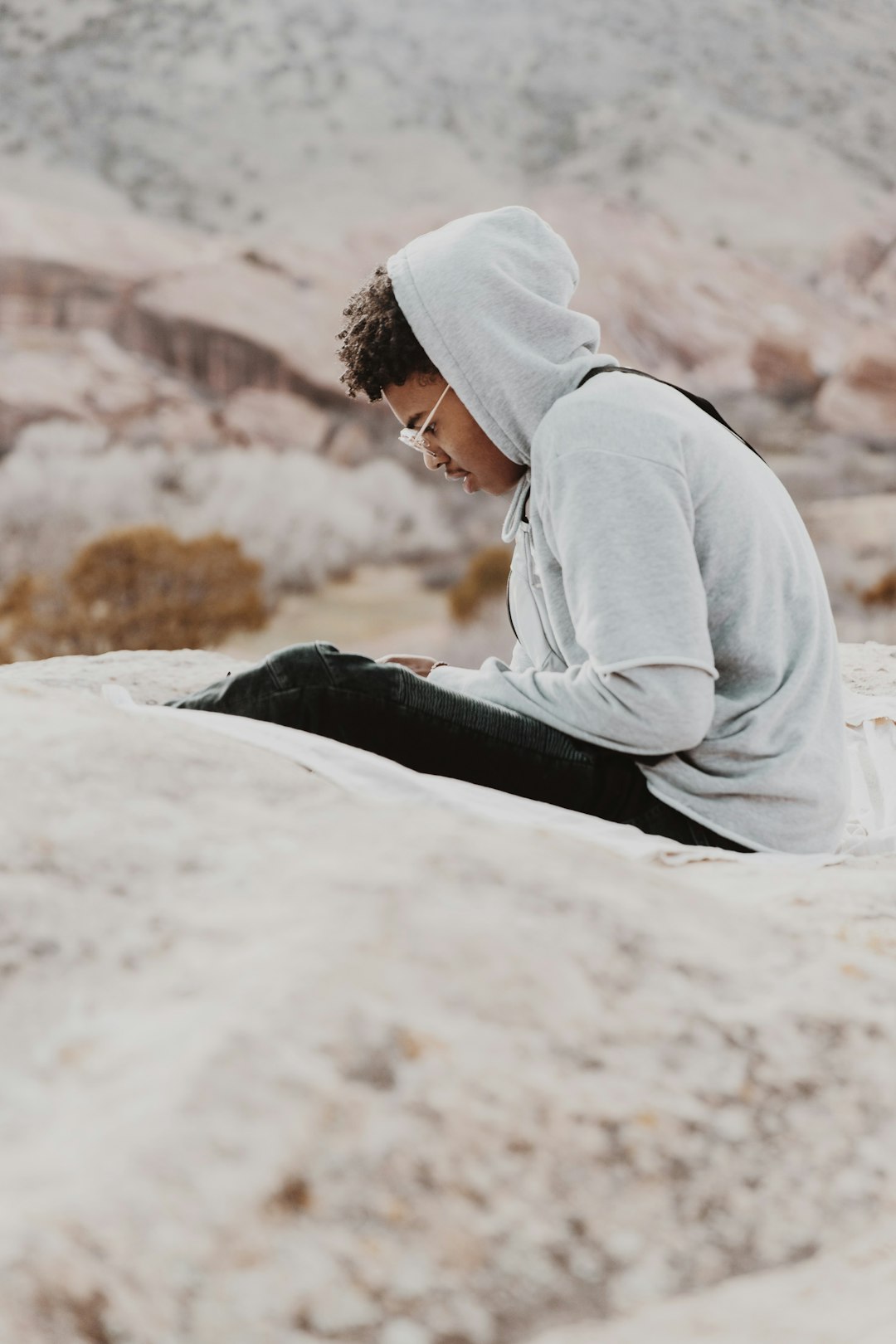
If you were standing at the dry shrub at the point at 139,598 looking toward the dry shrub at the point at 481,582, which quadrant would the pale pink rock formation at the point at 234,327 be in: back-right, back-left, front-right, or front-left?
front-left

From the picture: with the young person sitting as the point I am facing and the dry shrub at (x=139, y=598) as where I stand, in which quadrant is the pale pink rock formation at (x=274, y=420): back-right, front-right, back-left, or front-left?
back-left

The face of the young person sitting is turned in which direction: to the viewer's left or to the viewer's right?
to the viewer's left

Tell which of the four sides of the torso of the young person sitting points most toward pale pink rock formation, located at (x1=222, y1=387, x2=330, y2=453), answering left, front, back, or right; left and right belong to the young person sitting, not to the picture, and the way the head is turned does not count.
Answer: right

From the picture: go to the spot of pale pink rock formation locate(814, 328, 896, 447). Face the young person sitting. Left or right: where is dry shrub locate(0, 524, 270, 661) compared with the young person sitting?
right

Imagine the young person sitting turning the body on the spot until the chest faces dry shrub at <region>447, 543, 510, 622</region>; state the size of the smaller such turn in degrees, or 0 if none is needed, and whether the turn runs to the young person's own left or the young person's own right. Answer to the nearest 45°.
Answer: approximately 90° to the young person's own right

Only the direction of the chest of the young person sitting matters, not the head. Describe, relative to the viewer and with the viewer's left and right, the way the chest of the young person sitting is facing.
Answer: facing to the left of the viewer

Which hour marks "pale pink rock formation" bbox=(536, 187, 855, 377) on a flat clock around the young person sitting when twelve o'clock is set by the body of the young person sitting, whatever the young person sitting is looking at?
The pale pink rock formation is roughly at 3 o'clock from the young person sitting.
